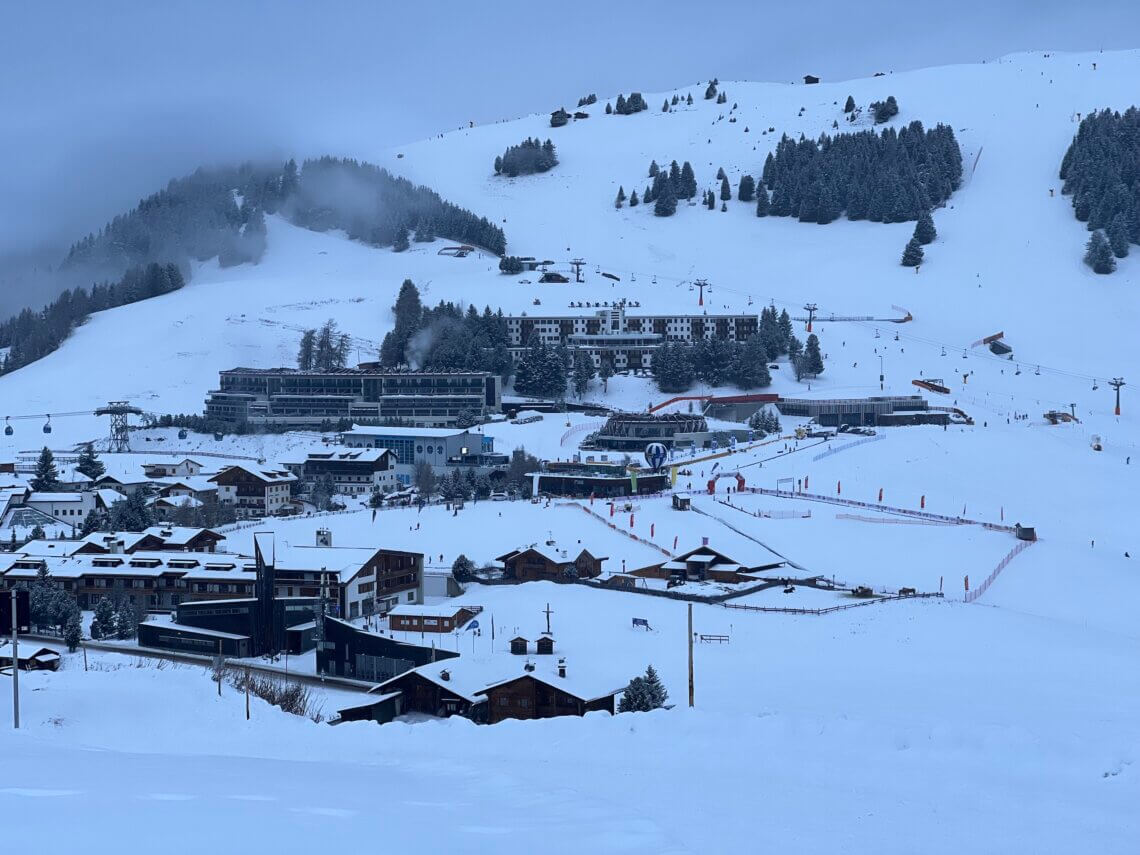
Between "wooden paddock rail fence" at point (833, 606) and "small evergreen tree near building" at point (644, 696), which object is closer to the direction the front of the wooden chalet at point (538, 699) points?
the small evergreen tree near building

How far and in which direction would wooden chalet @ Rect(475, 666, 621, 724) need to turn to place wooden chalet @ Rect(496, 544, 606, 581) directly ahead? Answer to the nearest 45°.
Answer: approximately 180°

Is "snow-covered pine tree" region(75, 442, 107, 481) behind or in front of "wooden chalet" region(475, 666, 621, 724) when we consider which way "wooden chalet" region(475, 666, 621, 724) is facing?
behind

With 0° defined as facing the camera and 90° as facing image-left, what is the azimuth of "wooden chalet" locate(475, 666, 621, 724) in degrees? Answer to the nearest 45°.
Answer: approximately 0°

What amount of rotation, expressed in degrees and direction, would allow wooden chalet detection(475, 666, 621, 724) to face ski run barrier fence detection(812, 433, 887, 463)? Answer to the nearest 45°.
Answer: approximately 180°

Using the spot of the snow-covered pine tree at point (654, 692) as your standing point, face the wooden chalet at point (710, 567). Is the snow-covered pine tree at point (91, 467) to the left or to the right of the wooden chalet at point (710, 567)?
left

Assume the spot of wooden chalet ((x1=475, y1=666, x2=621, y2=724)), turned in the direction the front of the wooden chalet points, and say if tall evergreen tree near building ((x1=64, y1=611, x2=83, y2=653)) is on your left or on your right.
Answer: on your right

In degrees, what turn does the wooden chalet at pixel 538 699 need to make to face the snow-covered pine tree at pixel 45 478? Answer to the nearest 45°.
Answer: approximately 135° to its right

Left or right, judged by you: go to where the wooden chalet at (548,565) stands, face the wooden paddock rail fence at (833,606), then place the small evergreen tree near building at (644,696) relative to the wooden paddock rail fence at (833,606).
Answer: right

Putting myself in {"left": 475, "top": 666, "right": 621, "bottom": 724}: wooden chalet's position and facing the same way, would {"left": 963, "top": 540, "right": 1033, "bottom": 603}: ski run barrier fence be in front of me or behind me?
behind

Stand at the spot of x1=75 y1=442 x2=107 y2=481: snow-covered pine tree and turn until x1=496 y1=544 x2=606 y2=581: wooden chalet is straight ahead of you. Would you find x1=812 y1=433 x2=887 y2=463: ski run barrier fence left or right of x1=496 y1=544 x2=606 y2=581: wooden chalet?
left
